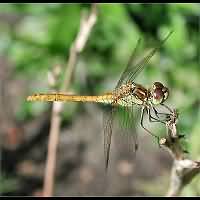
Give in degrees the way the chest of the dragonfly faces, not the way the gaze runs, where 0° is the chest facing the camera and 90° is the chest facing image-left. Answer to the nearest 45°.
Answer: approximately 270°
